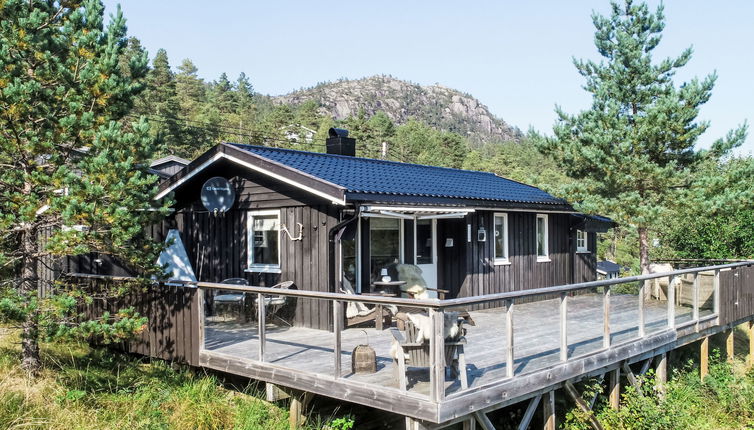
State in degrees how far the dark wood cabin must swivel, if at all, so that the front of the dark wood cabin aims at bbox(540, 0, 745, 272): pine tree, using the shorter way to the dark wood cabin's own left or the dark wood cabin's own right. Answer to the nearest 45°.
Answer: approximately 90° to the dark wood cabin's own left

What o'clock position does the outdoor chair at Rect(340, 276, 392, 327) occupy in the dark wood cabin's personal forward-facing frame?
The outdoor chair is roughly at 1 o'clock from the dark wood cabin.

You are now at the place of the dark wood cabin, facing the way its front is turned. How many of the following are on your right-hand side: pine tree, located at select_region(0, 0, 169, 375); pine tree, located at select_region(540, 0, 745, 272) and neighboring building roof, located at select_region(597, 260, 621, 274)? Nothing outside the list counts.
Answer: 1

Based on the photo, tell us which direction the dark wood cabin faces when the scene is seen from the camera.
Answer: facing the viewer and to the right of the viewer

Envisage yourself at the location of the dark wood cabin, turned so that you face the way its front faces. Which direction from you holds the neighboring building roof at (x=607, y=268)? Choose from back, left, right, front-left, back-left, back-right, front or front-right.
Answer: left

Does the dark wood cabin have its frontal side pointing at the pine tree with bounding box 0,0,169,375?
no

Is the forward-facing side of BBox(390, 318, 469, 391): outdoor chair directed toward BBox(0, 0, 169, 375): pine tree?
no

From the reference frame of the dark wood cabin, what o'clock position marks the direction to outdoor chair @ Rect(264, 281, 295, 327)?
The outdoor chair is roughly at 2 o'clock from the dark wood cabin.
